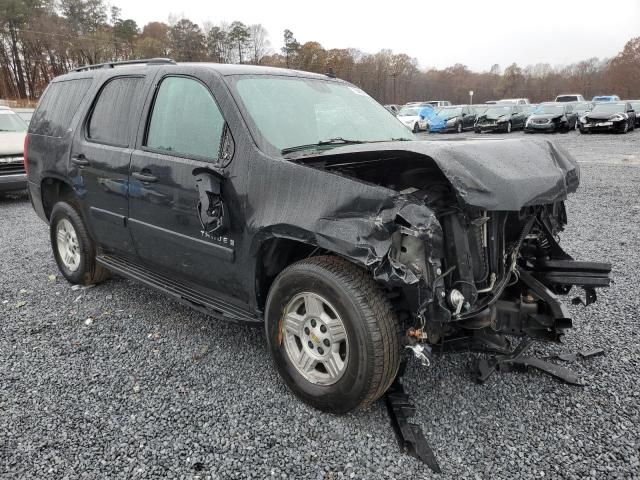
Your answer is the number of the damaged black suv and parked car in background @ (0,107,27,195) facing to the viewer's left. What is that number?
0

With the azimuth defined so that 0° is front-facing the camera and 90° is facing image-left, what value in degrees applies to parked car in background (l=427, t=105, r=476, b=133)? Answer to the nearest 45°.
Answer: approximately 45°

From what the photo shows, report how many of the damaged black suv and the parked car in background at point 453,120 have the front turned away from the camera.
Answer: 0

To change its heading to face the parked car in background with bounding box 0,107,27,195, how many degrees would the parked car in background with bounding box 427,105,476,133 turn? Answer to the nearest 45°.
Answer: approximately 45° to its left

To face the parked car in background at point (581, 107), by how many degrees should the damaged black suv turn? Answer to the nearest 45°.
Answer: approximately 90° to its left

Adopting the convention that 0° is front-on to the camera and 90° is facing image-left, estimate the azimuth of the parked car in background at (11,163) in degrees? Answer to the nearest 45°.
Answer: approximately 0°

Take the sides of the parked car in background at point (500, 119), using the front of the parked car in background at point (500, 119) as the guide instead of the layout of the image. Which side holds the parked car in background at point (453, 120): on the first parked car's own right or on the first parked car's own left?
on the first parked car's own right

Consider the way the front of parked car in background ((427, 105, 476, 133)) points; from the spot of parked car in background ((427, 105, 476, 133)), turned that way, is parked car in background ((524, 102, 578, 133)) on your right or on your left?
on your left

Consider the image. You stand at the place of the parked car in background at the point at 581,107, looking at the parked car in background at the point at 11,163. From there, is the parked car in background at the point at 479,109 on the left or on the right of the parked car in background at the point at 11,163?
right

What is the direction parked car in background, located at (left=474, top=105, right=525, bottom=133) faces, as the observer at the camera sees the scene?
facing the viewer and to the left of the viewer
